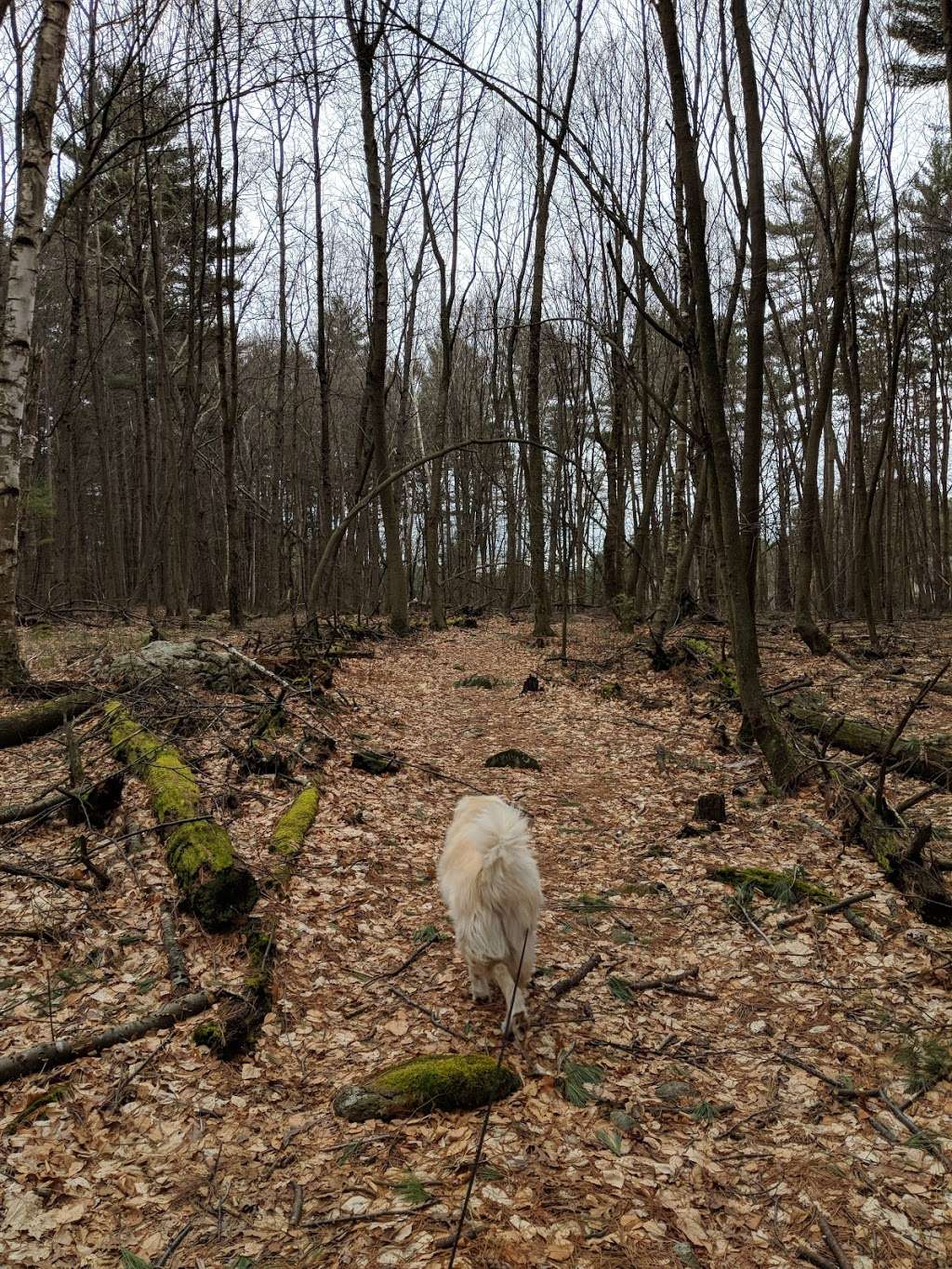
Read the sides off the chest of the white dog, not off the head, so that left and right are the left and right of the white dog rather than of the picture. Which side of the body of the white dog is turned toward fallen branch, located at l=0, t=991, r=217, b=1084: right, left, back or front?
left

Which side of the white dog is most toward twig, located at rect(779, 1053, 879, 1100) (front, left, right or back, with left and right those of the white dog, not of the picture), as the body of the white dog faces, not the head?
right

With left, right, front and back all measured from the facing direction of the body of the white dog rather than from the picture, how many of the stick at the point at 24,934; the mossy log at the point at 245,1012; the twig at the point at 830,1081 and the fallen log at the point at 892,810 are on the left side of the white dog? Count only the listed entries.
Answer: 2

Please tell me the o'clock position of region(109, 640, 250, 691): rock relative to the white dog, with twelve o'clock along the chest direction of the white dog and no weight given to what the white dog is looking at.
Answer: The rock is roughly at 11 o'clock from the white dog.

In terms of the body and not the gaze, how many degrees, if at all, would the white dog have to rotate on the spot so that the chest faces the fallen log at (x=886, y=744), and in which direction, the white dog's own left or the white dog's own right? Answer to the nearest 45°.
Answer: approximately 45° to the white dog's own right

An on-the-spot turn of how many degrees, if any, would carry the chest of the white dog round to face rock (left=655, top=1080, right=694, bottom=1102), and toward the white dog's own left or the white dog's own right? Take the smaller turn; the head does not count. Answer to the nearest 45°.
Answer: approximately 135° to the white dog's own right

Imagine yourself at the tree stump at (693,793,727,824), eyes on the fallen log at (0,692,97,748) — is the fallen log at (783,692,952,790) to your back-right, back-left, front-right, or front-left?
back-right

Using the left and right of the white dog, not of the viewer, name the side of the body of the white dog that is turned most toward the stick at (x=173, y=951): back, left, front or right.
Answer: left

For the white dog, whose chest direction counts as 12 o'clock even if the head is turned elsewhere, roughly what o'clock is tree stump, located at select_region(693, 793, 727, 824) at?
The tree stump is roughly at 1 o'clock from the white dog.

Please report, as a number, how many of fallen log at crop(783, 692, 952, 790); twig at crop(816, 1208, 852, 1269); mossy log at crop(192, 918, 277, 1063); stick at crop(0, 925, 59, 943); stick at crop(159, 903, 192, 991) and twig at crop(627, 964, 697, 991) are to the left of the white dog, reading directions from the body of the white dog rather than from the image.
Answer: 3

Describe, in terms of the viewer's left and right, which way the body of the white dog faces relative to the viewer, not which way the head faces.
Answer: facing away from the viewer

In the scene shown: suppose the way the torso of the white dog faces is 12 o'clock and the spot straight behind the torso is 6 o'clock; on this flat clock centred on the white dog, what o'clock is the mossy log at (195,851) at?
The mossy log is roughly at 10 o'clock from the white dog.

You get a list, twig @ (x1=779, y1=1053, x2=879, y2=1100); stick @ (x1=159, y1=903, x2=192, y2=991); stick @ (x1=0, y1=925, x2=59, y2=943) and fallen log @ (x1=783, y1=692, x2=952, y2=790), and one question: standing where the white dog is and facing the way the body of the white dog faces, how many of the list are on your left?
2
